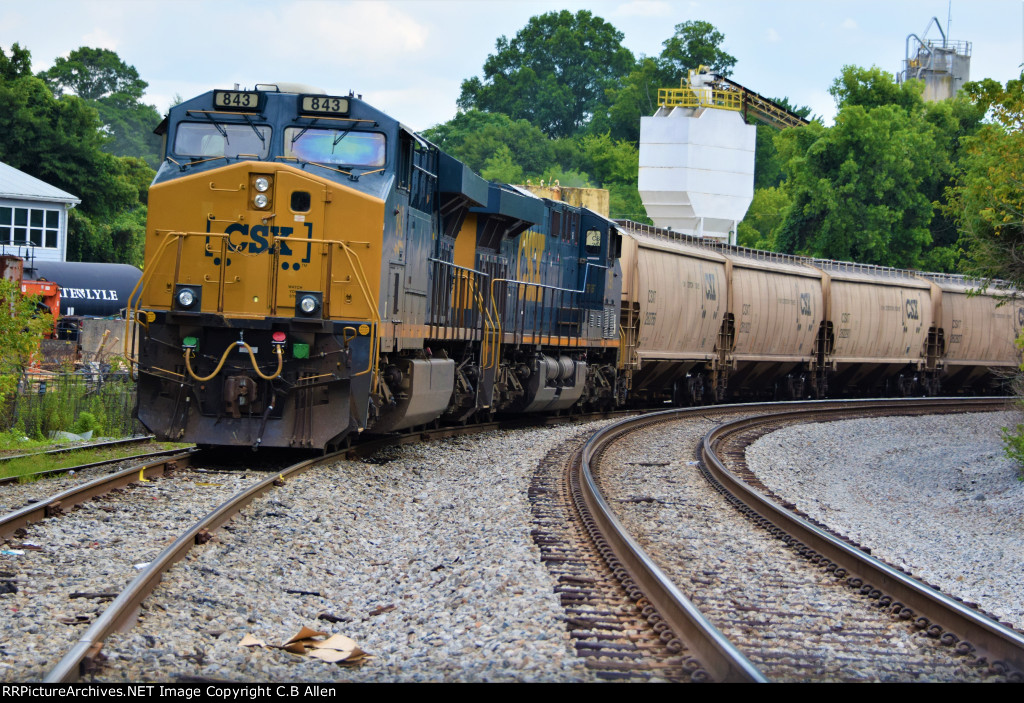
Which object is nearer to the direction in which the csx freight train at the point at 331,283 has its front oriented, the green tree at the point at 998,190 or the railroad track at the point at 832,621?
the railroad track

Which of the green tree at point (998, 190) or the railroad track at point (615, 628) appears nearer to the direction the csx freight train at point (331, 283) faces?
the railroad track

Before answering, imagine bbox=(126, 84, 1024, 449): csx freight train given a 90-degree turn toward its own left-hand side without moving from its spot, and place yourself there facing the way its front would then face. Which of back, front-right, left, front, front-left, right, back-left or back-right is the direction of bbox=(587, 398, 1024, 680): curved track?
front

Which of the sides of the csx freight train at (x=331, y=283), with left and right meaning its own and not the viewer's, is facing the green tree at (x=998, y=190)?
back

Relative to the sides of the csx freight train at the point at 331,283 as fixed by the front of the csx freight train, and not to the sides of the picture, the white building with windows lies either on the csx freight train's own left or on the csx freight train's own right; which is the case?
on the csx freight train's own right
